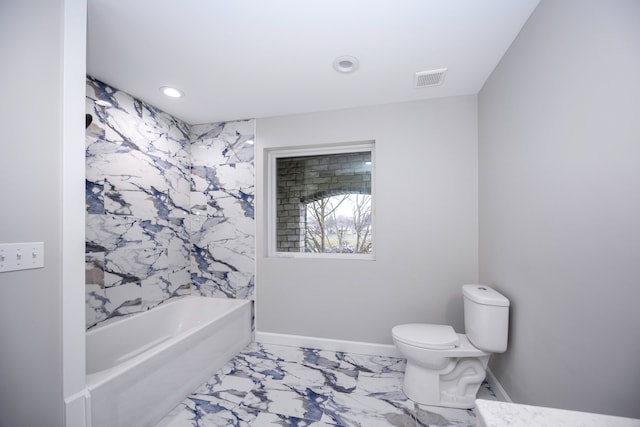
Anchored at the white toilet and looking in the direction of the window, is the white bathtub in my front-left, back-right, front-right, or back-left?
front-left

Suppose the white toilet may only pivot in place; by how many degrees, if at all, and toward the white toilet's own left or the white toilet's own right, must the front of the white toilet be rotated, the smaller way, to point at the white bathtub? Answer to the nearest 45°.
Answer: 0° — it already faces it

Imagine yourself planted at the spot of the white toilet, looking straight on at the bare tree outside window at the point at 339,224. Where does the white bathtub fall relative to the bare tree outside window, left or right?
left

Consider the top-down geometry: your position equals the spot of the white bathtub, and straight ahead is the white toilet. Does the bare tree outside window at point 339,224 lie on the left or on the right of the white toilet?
left

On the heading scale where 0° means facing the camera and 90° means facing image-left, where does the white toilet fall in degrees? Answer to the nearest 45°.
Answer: approximately 90°

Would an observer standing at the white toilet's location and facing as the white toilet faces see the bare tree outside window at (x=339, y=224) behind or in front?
in front

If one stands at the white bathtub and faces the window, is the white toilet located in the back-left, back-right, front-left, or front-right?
front-right

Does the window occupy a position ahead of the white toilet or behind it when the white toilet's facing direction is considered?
ahead
